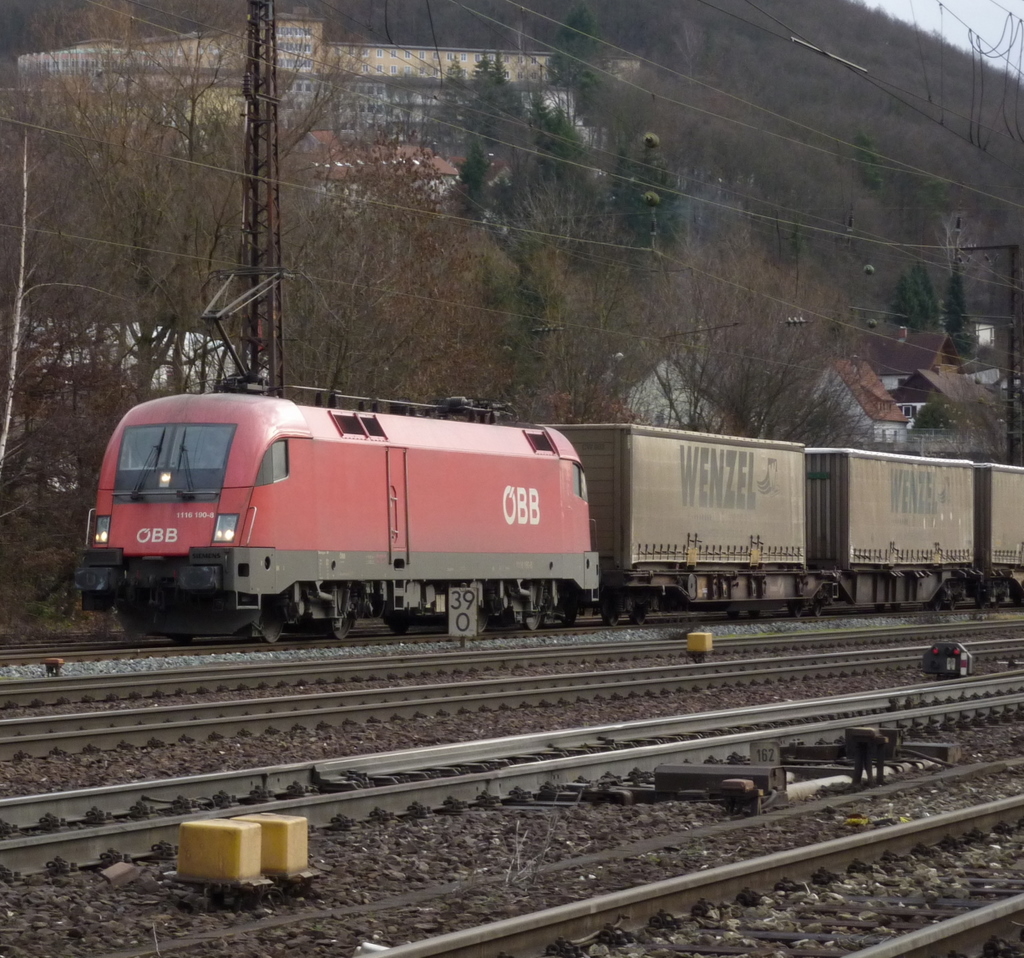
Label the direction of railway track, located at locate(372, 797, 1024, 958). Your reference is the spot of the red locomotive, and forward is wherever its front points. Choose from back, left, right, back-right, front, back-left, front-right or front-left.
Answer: front-left

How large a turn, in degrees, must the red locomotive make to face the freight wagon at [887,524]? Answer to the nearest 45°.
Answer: approximately 180°

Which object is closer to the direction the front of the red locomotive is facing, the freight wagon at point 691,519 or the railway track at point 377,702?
the railway track

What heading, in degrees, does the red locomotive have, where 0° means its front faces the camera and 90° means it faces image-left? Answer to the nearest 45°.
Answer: approximately 45°

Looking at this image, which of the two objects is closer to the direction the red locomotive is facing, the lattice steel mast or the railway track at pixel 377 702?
the railway track

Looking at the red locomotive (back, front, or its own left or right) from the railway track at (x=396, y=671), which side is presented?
left

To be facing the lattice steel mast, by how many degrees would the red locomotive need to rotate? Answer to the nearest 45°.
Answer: approximately 135° to its right

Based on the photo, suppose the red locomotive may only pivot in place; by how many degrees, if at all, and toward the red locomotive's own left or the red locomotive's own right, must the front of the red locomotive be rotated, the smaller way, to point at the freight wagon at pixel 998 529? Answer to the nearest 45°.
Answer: approximately 180°

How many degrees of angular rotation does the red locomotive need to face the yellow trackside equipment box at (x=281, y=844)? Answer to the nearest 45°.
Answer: approximately 45° to its left

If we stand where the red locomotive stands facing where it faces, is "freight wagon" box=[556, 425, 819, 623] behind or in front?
behind

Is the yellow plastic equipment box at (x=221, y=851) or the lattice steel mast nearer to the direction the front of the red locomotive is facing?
the yellow plastic equipment box

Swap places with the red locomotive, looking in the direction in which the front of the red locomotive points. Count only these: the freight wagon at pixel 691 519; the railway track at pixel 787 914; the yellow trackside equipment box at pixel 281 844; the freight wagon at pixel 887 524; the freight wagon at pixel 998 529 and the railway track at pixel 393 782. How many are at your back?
3
